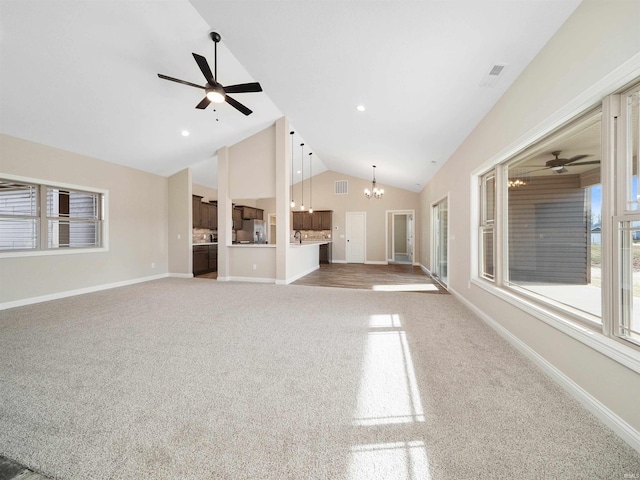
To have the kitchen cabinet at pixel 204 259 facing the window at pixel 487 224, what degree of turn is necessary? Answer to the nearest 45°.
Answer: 0° — it already faces it

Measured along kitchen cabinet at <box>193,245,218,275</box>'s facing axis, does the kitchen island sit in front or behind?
in front

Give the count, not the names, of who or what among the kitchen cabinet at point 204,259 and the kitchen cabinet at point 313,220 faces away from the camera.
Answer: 0

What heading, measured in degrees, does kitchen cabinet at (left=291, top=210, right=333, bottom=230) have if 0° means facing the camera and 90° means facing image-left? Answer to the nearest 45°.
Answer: approximately 0°

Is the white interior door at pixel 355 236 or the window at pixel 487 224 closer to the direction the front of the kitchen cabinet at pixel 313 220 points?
the window

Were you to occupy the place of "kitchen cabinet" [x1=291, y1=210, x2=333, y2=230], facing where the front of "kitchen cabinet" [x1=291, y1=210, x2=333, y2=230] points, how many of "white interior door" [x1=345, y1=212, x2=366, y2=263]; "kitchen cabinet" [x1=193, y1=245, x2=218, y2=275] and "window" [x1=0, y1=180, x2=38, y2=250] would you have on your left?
1

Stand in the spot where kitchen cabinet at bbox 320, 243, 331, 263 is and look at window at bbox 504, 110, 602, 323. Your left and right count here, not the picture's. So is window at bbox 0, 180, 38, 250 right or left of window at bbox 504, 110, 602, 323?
right

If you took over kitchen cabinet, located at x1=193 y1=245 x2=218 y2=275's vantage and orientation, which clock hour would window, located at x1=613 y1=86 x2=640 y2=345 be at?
The window is roughly at 1 o'clock from the kitchen cabinet.

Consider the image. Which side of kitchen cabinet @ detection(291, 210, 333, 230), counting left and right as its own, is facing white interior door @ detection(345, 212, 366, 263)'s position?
left

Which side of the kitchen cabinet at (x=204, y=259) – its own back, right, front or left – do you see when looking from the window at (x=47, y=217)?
right

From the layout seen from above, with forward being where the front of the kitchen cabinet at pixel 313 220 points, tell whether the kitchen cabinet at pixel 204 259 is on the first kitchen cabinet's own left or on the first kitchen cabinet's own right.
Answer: on the first kitchen cabinet's own right

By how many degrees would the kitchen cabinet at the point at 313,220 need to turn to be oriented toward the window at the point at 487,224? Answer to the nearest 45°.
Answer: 0° — it already faces it

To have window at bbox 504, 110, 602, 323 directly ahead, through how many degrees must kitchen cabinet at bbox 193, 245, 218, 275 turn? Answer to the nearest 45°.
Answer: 0° — it already faces it
